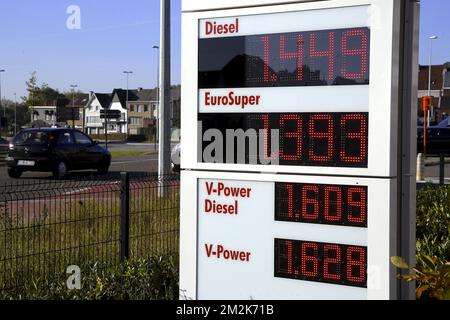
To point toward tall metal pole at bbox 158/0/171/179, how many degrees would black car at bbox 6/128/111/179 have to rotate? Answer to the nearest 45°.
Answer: approximately 135° to its right

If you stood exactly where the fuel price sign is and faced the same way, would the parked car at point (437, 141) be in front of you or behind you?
behind

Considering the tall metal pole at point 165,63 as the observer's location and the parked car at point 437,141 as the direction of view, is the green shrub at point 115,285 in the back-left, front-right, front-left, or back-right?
back-right

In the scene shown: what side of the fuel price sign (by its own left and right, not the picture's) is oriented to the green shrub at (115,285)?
right

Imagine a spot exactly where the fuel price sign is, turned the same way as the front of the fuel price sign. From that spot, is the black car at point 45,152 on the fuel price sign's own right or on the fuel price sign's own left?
on the fuel price sign's own right

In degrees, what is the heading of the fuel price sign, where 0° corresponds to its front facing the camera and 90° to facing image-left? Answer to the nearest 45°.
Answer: approximately 45°
